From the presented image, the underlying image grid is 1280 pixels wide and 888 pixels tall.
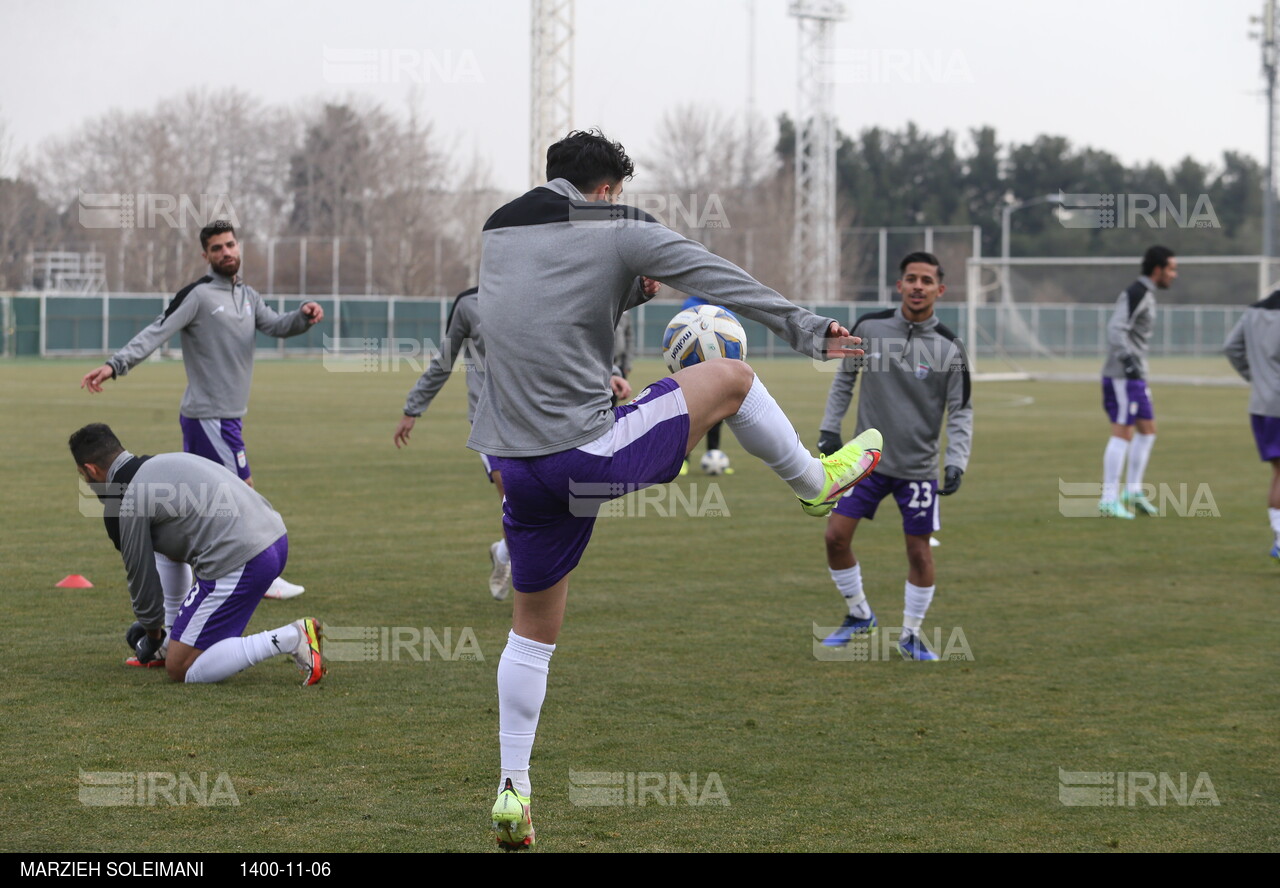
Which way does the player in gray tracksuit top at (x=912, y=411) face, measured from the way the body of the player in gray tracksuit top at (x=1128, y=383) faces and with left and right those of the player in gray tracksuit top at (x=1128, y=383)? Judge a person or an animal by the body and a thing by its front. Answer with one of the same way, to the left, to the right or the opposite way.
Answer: to the right

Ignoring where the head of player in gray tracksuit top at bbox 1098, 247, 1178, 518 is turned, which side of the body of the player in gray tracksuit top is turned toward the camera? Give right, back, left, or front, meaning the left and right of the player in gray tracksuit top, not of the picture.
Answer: right

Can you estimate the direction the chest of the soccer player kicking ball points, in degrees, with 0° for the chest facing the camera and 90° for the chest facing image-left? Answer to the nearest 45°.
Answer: approximately 225°

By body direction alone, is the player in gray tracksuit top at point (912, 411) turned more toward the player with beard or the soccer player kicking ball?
the soccer player kicking ball

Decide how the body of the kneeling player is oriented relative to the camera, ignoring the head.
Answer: to the viewer's left

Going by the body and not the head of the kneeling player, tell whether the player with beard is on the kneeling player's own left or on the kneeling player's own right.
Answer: on the kneeling player's own right

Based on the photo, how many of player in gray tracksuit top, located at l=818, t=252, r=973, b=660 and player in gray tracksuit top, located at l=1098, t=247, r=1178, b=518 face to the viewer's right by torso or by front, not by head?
1

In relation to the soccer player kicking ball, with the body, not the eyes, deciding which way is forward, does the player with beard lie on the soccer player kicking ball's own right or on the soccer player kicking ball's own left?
on the soccer player kicking ball's own left

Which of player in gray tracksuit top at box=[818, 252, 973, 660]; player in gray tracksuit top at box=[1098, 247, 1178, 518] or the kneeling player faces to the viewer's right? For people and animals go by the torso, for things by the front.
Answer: player in gray tracksuit top at box=[1098, 247, 1178, 518]
